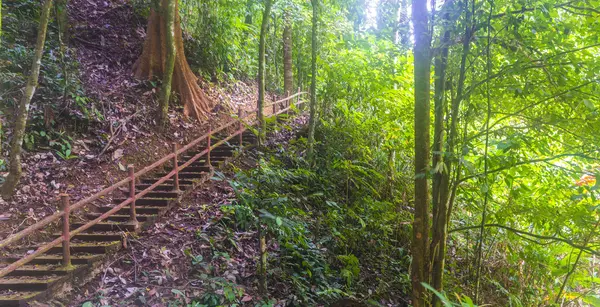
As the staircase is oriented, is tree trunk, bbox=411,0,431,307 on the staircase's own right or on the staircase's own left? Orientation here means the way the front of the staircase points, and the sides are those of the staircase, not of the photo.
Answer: on the staircase's own left

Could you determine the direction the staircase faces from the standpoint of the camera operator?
facing the viewer and to the left of the viewer

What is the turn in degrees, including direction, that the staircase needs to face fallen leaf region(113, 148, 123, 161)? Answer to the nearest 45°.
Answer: approximately 135° to its right

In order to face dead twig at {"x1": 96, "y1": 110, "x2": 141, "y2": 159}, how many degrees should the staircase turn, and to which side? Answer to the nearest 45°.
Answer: approximately 135° to its right

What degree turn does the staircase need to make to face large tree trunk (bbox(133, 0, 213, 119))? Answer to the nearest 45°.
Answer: approximately 135° to its right

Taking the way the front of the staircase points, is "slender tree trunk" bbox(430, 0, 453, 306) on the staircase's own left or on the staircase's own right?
on the staircase's own left

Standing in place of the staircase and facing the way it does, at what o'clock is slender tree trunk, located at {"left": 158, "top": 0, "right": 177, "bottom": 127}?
The slender tree trunk is roughly at 5 o'clock from the staircase.

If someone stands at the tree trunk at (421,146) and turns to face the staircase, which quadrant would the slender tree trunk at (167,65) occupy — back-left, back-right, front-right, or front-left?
front-right
